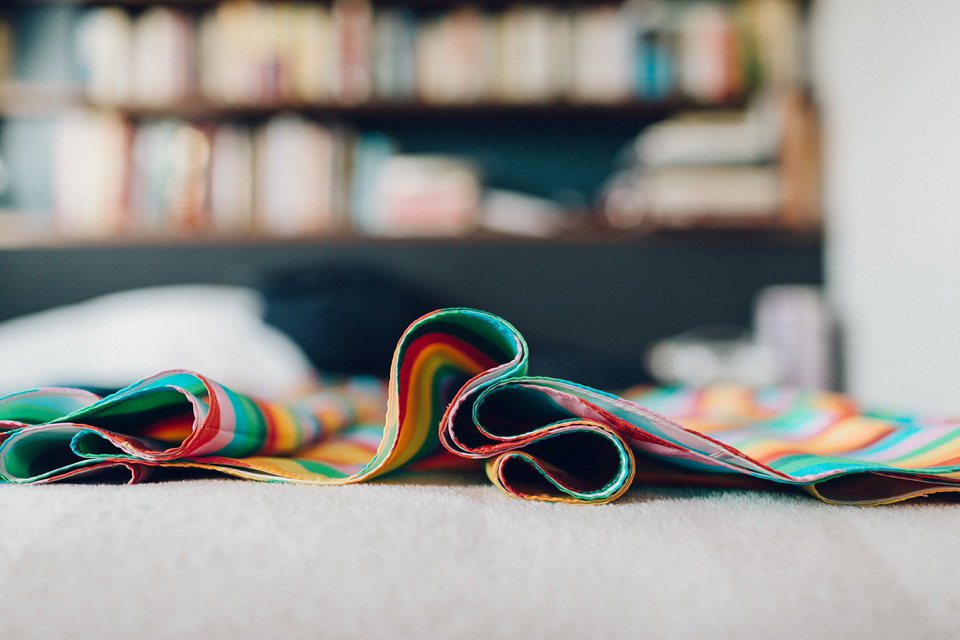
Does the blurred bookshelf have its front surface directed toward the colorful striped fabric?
yes

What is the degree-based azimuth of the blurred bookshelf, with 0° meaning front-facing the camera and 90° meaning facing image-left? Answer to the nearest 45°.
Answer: approximately 0°
